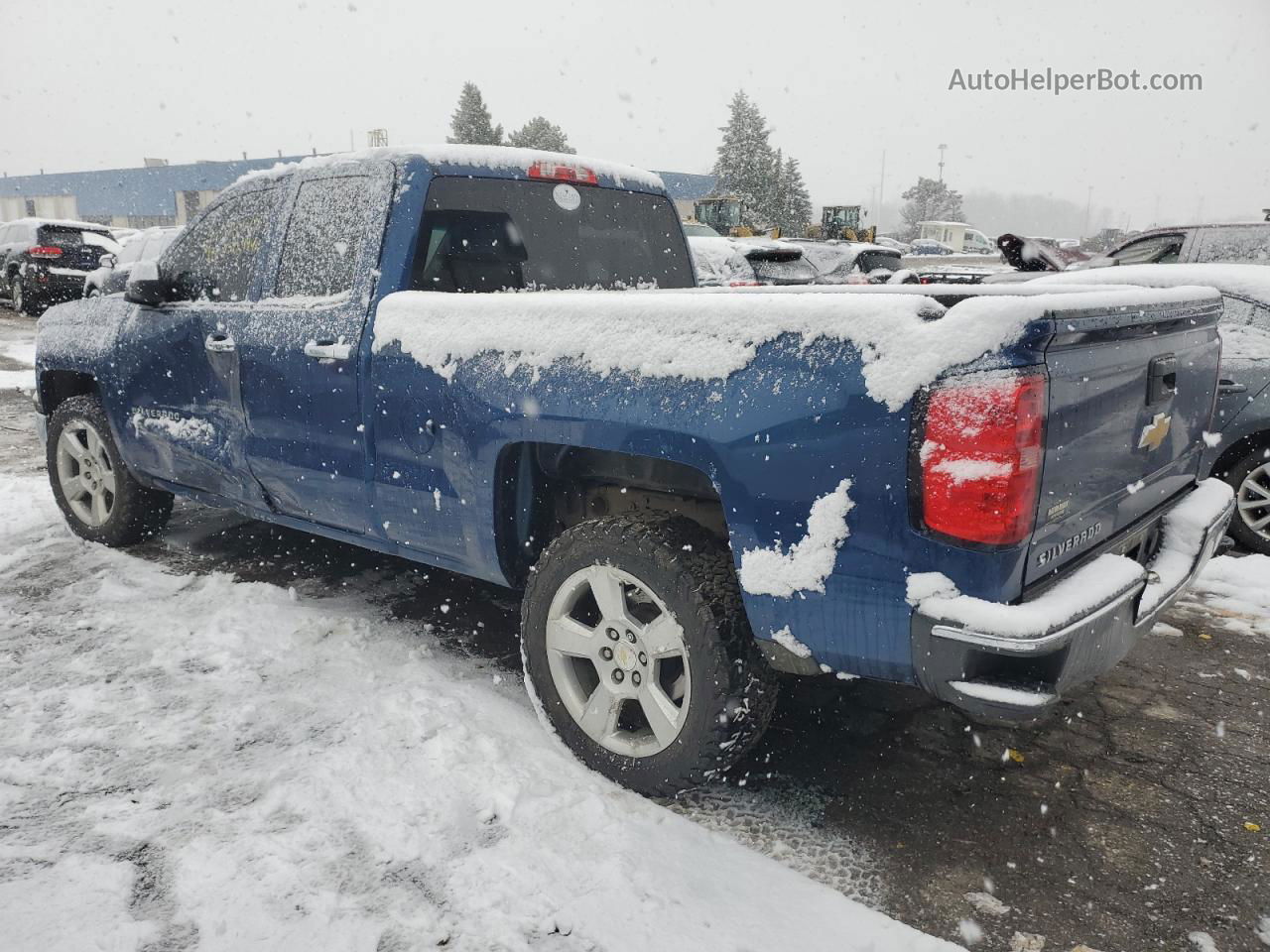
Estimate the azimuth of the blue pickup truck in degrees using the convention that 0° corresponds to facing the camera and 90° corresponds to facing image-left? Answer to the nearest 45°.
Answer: approximately 135°

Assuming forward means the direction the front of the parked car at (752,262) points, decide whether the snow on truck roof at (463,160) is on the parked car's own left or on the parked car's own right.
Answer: on the parked car's own left

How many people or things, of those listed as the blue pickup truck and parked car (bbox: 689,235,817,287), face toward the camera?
0

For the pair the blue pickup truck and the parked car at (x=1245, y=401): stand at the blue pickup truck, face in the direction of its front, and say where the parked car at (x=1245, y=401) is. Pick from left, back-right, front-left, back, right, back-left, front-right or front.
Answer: right

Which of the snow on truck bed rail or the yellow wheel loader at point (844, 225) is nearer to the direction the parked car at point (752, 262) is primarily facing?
the yellow wheel loader

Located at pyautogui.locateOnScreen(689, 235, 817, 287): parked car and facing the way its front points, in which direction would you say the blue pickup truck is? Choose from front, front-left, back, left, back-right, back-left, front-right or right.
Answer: back-left

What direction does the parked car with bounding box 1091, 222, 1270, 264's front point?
to the viewer's left
